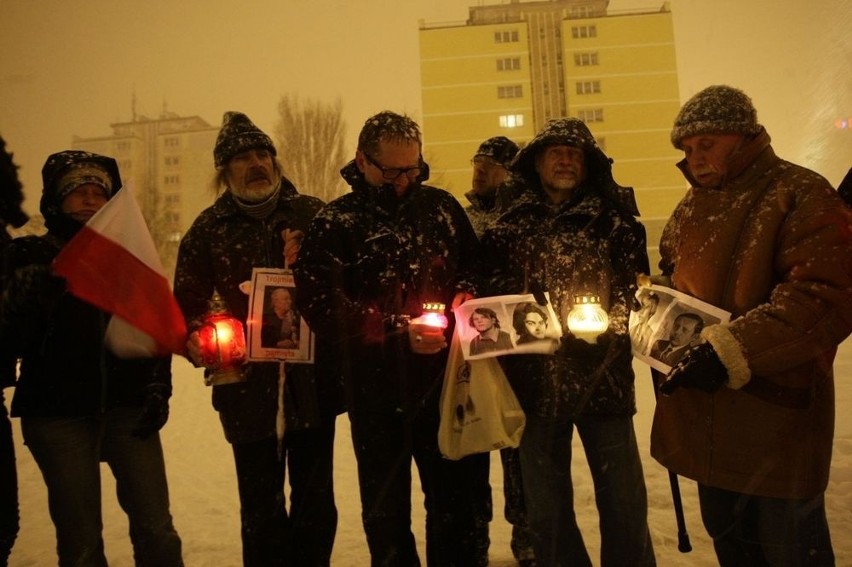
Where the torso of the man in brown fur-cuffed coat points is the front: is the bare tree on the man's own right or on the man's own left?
on the man's own right

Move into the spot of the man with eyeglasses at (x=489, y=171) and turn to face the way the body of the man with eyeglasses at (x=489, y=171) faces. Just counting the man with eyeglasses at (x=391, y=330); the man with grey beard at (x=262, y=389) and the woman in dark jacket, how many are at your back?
0

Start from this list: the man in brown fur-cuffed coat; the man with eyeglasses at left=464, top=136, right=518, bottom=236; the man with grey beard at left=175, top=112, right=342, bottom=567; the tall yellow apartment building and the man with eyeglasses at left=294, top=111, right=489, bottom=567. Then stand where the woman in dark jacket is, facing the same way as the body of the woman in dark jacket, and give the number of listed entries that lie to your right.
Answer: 0

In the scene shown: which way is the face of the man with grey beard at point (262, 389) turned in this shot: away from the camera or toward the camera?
toward the camera

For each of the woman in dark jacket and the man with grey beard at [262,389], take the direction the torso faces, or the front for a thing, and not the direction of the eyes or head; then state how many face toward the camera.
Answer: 2

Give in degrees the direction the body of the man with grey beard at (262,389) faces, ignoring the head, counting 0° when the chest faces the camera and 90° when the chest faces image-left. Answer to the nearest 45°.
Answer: approximately 0°

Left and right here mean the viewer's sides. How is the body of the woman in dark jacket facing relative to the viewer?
facing the viewer

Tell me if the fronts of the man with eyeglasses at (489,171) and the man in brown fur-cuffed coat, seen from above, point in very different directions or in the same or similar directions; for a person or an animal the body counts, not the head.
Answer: same or similar directions

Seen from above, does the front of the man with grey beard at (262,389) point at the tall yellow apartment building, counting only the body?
no

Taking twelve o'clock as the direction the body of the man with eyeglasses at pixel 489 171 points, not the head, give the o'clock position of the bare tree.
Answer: The bare tree is roughly at 4 o'clock from the man with eyeglasses.

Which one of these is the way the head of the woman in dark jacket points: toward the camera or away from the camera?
toward the camera

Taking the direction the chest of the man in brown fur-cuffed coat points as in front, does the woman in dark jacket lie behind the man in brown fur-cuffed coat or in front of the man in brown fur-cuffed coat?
in front

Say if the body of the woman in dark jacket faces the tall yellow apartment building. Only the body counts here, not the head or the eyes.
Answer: no

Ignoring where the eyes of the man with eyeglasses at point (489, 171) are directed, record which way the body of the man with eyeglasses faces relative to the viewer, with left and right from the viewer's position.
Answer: facing the viewer and to the left of the viewer
